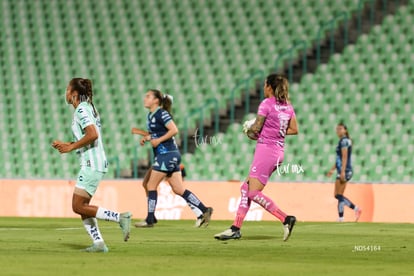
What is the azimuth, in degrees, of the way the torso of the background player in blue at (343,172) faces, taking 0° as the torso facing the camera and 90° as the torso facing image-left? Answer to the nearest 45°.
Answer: approximately 90°

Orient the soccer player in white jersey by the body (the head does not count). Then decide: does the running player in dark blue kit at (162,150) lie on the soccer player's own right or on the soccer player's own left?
on the soccer player's own right

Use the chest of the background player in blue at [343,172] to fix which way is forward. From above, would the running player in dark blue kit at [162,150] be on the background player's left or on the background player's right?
on the background player's left

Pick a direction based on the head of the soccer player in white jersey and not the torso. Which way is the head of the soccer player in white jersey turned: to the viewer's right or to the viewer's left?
to the viewer's left

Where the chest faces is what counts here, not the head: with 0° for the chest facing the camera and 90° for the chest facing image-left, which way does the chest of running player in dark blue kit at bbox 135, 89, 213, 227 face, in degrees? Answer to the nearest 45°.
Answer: approximately 90°

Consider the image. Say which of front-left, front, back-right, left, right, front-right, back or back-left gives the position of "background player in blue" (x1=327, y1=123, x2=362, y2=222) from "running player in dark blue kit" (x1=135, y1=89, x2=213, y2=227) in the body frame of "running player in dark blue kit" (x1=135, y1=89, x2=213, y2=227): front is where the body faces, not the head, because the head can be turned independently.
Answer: back-right

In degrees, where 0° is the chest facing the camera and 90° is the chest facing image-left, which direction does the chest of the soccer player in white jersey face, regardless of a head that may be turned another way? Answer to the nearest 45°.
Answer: approximately 90°

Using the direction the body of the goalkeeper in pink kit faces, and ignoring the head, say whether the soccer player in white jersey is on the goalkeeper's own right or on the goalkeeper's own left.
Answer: on the goalkeeper's own left

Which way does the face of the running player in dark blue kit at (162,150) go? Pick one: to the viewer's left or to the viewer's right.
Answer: to the viewer's left
